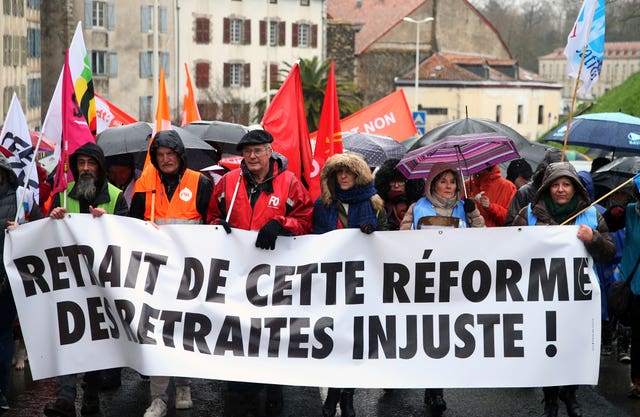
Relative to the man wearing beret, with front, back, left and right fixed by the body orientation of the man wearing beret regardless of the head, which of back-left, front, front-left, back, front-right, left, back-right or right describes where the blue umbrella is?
back-left

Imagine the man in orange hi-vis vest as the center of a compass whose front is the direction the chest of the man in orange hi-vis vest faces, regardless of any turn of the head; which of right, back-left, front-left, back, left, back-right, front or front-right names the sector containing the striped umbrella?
left

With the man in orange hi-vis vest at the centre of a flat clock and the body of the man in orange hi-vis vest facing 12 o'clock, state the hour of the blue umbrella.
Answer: The blue umbrella is roughly at 8 o'clock from the man in orange hi-vis vest.

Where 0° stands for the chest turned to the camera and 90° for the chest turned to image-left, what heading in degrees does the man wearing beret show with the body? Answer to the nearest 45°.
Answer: approximately 0°

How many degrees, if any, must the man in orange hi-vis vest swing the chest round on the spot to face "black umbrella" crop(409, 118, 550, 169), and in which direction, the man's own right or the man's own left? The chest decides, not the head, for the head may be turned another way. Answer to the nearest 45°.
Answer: approximately 135° to the man's own left

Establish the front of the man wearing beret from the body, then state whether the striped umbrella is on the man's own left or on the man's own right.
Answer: on the man's own left

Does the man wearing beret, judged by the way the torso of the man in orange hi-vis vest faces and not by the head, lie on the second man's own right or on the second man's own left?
on the second man's own left

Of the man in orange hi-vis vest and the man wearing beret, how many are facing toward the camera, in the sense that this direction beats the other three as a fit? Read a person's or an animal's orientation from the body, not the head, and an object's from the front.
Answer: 2
